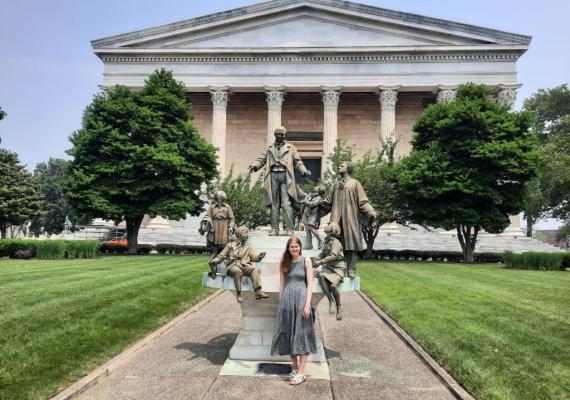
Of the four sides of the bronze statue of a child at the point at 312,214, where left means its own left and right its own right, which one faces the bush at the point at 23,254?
right

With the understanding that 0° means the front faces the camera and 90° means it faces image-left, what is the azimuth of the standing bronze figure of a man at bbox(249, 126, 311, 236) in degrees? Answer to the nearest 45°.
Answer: approximately 0°

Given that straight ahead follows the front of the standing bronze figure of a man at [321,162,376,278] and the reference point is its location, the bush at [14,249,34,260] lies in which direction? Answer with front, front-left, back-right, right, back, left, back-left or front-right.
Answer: right

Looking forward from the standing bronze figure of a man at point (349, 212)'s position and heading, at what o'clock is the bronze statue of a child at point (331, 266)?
The bronze statue of a child is roughly at 11 o'clock from the standing bronze figure of a man.

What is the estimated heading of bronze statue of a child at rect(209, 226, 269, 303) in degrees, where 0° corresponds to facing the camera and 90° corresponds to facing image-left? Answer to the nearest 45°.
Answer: approximately 315°

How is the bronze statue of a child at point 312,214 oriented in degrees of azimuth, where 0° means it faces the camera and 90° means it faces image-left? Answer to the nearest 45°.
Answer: approximately 45°

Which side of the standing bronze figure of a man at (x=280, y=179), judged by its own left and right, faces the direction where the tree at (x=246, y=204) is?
back

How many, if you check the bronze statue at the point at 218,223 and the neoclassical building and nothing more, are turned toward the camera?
2

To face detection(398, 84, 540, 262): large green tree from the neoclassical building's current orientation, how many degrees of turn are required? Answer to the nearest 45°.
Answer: approximately 45° to its left

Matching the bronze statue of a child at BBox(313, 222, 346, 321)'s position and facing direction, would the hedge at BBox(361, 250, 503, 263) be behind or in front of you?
behind

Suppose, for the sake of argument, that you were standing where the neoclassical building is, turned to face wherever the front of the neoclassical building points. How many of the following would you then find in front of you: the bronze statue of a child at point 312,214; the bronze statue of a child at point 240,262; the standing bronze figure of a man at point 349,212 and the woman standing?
4

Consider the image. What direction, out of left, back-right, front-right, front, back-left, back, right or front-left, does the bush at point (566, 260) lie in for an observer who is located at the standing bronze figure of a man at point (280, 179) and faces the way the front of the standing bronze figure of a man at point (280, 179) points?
back-left

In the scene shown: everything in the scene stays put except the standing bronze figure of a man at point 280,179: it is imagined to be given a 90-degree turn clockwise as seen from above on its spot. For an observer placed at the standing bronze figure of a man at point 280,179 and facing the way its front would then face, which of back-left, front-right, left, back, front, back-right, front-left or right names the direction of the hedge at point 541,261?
back-right

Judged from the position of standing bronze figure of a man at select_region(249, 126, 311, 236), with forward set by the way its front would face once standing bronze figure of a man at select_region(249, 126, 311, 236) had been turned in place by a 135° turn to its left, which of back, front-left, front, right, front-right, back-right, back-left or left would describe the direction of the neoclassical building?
front-left

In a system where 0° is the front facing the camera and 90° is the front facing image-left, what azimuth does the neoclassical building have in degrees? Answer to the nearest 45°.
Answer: approximately 0°

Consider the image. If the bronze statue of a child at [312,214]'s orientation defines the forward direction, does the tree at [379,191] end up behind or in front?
behind
